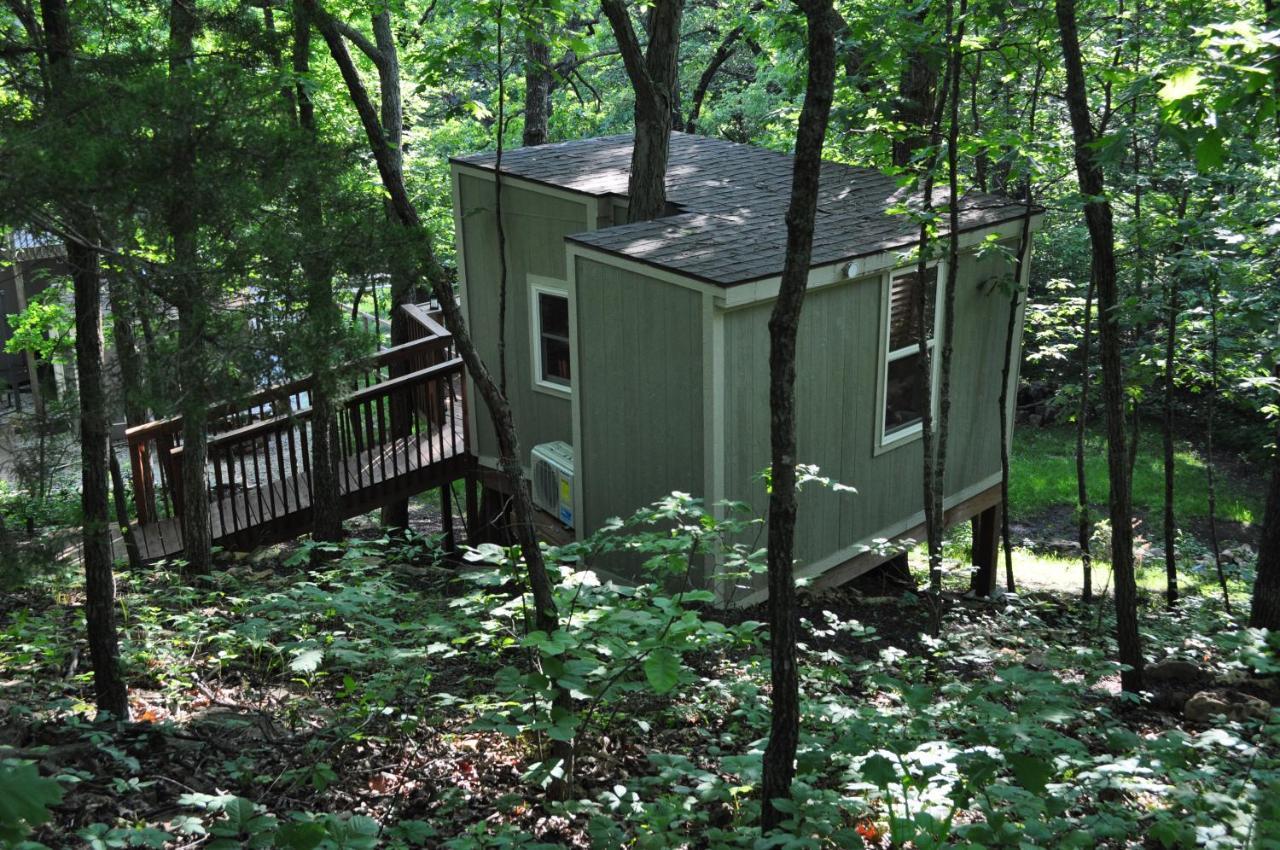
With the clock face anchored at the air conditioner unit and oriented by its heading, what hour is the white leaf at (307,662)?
The white leaf is roughly at 11 o'clock from the air conditioner unit.

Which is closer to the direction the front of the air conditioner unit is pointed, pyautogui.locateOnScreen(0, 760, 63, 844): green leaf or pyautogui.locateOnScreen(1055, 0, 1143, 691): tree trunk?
the green leaf

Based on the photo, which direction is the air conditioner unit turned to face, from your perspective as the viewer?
facing the viewer and to the left of the viewer

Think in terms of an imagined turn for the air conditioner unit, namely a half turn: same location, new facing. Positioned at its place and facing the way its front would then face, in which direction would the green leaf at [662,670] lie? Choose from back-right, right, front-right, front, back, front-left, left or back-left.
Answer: back-right

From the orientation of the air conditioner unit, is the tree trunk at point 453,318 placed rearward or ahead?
ahead

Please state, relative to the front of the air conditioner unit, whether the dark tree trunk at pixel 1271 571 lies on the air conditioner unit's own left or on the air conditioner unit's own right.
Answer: on the air conditioner unit's own left

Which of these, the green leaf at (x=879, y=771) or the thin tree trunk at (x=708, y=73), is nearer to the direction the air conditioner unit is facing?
the green leaf

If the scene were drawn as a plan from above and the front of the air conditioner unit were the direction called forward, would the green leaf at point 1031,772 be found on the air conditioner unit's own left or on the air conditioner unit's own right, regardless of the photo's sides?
on the air conditioner unit's own left

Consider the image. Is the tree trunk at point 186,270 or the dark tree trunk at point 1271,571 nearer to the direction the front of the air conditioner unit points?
the tree trunk

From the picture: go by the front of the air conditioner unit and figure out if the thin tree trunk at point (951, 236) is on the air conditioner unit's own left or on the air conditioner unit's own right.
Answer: on the air conditioner unit's own left

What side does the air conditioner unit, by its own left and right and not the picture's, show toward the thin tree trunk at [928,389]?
left

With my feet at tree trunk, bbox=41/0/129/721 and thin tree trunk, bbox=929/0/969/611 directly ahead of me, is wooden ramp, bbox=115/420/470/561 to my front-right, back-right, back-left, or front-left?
front-left
